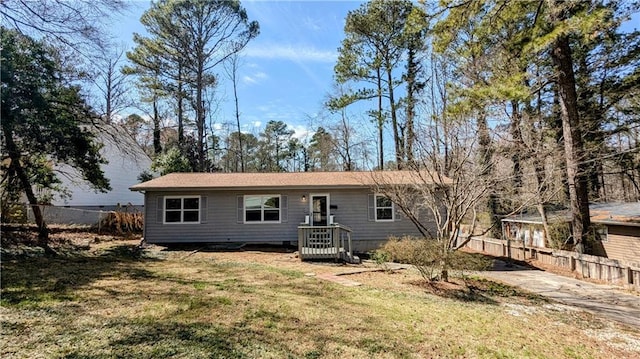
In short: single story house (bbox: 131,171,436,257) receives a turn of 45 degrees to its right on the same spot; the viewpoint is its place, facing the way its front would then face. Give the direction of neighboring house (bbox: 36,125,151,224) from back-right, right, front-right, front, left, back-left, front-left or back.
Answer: right

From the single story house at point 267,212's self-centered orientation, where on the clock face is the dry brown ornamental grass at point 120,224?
The dry brown ornamental grass is roughly at 4 o'clock from the single story house.

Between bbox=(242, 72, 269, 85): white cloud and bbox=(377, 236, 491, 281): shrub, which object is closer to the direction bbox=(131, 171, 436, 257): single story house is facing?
the shrub

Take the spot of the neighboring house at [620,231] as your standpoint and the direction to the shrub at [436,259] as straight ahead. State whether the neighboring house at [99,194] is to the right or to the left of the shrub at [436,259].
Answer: right

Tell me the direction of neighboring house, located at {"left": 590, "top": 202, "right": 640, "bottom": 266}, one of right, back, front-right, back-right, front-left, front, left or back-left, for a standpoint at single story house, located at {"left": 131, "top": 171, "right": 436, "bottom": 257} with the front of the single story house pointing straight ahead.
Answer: left

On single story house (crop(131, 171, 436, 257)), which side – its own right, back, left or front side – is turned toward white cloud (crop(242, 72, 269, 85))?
back

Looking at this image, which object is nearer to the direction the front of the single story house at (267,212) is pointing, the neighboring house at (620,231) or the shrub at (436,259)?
the shrub

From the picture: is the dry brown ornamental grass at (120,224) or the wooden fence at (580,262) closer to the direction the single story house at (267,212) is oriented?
the wooden fence

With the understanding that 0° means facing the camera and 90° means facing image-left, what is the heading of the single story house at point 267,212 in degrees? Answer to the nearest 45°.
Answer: approximately 0°

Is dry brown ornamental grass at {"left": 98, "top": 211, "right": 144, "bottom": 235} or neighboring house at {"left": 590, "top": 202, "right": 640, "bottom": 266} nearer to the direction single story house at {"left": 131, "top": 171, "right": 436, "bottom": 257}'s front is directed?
the neighboring house
